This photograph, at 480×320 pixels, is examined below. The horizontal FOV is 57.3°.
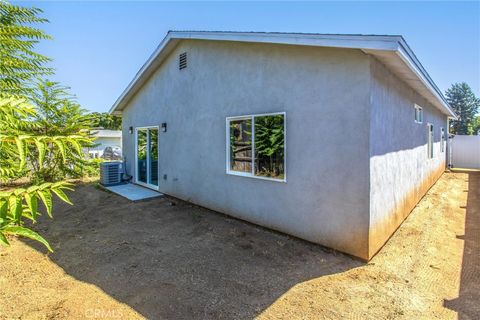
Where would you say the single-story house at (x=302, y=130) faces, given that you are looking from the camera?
facing away from the viewer and to the right of the viewer

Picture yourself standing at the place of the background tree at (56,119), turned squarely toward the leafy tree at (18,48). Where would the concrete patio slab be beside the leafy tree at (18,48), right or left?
left
